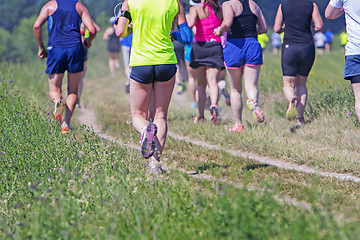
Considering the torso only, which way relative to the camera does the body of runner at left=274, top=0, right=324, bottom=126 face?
away from the camera

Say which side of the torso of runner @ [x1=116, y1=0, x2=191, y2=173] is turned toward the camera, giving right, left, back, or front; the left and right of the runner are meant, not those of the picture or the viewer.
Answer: back

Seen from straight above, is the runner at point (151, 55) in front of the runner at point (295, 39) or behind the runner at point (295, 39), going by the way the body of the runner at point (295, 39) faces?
behind

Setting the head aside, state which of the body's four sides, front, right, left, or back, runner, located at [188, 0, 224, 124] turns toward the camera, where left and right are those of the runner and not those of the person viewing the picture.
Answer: back

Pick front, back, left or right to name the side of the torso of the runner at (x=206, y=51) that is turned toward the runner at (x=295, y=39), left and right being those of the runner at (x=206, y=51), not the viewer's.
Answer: right

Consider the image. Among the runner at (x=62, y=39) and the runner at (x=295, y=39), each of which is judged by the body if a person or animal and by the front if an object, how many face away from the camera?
2

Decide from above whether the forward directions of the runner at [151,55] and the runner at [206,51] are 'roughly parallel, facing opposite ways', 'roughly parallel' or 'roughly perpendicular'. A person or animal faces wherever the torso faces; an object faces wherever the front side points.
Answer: roughly parallel

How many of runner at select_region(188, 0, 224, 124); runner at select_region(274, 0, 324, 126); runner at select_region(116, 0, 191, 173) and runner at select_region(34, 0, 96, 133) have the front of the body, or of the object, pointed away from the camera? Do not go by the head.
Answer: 4

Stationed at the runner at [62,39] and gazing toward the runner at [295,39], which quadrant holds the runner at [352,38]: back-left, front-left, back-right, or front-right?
front-right

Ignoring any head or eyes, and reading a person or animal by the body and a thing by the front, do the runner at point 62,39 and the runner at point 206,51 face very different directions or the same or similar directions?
same or similar directions

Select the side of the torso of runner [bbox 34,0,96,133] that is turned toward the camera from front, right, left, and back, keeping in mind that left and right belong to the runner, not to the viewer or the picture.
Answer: back

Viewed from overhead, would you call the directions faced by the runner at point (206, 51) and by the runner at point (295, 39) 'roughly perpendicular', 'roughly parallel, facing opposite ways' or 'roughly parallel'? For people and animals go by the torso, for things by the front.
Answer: roughly parallel

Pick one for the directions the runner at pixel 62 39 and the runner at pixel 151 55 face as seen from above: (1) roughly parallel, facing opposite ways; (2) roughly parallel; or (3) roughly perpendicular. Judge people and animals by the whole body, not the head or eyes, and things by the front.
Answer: roughly parallel

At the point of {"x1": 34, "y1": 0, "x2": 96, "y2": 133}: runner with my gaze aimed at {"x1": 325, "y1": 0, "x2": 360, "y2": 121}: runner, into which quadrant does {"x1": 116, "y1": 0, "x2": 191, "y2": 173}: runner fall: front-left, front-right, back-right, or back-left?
front-right

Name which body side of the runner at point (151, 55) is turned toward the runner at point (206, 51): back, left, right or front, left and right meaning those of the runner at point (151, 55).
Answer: front
